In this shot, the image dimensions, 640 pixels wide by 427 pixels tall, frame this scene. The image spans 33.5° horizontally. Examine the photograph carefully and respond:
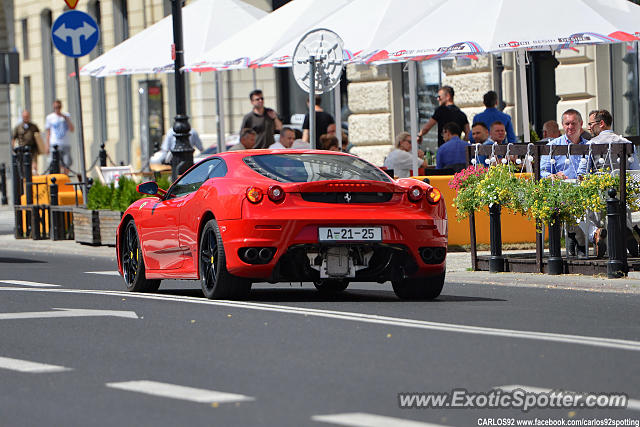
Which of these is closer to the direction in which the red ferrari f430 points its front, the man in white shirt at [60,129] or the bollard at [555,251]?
the man in white shirt

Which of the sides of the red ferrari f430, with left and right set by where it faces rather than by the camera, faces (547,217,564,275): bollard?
right

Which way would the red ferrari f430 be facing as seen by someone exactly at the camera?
facing away from the viewer and to the left of the viewer

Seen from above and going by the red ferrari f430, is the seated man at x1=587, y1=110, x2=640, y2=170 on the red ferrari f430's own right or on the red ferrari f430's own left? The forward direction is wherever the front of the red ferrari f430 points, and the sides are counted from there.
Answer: on the red ferrari f430's own right
